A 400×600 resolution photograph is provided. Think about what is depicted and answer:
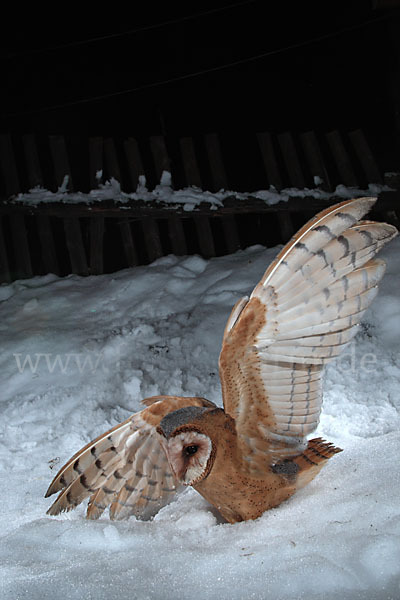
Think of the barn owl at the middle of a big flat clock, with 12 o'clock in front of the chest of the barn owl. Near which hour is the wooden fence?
The wooden fence is roughly at 4 o'clock from the barn owl.

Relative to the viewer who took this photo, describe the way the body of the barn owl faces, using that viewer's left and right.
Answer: facing the viewer and to the left of the viewer
